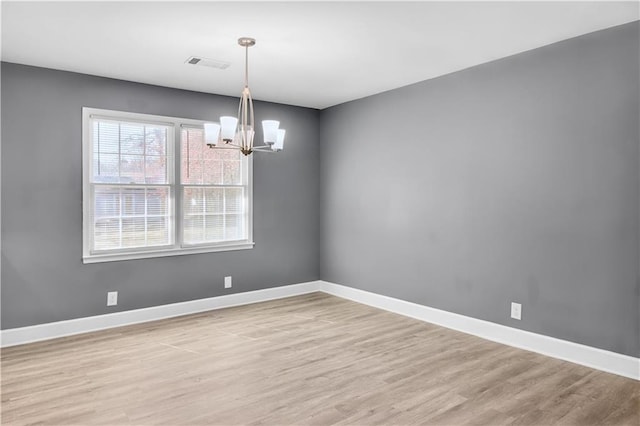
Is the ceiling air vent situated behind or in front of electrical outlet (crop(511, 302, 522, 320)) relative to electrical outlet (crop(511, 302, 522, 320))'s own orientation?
in front

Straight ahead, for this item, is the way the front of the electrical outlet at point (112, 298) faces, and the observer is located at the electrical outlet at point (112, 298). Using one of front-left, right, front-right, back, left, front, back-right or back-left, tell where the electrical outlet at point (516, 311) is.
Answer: front-left

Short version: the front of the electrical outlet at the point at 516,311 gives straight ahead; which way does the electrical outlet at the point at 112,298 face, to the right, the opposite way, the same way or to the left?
to the left

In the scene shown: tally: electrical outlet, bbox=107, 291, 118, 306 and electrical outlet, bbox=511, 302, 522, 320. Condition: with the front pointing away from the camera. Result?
0

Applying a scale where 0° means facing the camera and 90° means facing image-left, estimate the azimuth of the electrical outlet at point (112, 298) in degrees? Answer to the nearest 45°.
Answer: approximately 0°

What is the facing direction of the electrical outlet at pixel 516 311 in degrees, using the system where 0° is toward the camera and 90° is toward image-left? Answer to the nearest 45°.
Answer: approximately 45°

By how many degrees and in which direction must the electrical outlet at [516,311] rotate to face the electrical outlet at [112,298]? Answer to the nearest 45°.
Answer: approximately 45° to its right

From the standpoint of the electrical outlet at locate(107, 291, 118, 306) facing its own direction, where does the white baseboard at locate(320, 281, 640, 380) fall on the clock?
The white baseboard is roughly at 10 o'clock from the electrical outlet.
